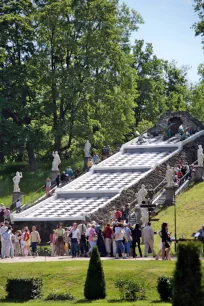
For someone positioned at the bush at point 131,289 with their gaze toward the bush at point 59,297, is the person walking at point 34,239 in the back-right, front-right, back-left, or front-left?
front-right

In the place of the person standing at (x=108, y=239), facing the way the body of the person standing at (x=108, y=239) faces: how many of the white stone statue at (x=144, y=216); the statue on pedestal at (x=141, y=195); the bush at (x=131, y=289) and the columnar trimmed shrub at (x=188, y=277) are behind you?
2
